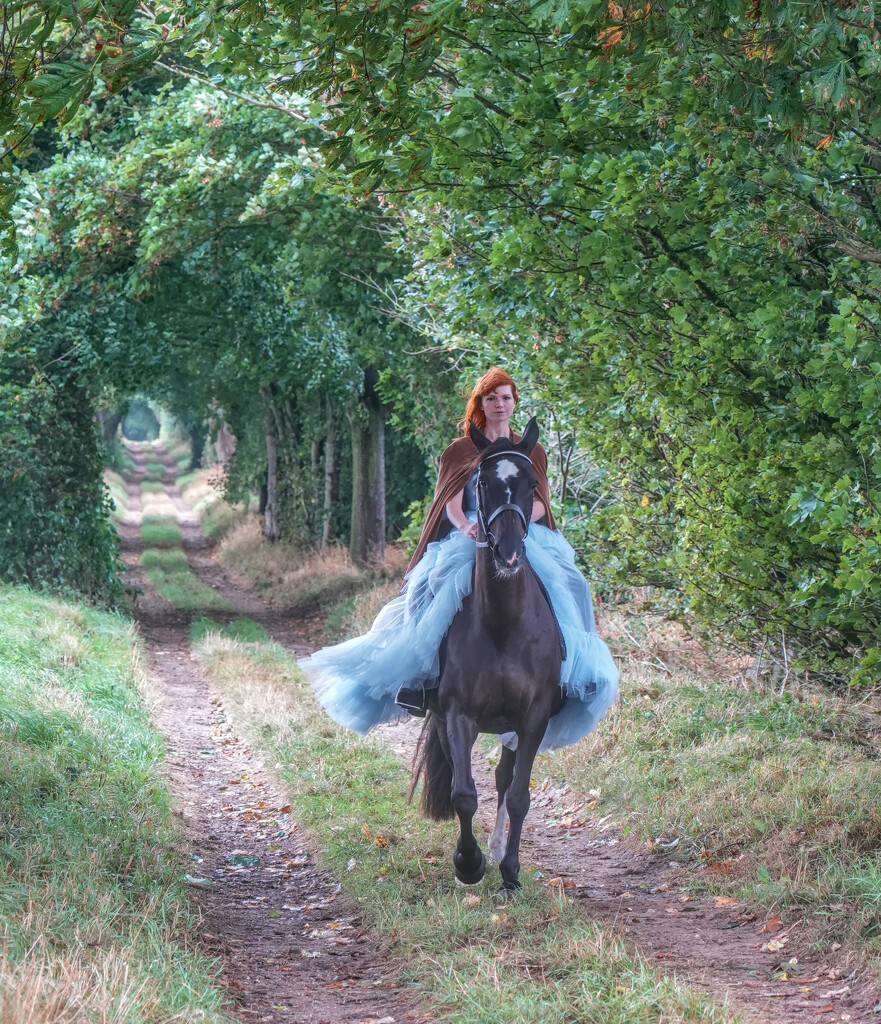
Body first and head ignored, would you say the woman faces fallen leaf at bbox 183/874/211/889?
no

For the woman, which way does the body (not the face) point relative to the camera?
toward the camera

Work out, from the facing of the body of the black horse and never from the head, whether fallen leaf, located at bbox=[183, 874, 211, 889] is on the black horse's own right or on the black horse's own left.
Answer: on the black horse's own right

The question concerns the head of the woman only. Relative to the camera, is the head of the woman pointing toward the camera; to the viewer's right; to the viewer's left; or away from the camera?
toward the camera

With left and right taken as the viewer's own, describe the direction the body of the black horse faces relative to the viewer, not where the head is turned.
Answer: facing the viewer
